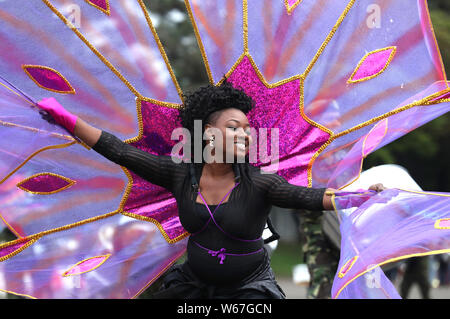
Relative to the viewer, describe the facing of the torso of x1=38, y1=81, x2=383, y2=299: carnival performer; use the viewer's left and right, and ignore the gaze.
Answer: facing the viewer
